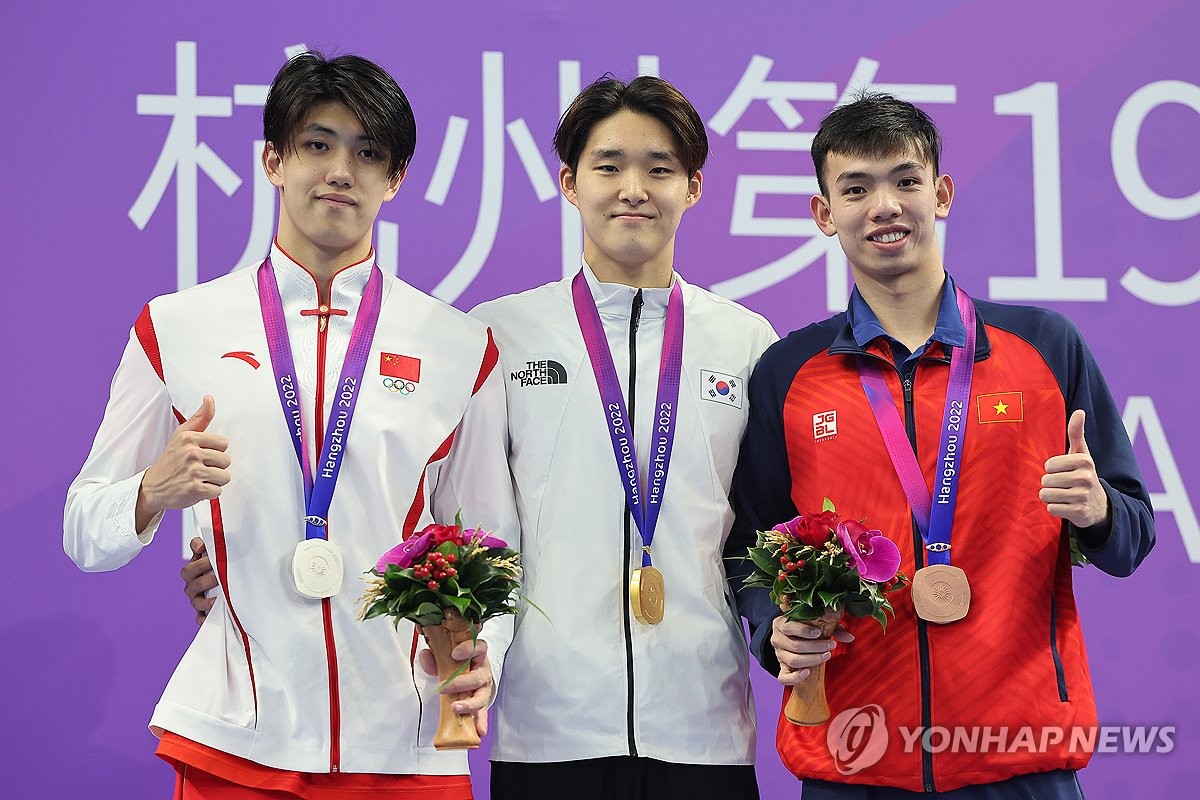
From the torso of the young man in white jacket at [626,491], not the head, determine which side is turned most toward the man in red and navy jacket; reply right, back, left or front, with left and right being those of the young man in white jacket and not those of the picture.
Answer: left

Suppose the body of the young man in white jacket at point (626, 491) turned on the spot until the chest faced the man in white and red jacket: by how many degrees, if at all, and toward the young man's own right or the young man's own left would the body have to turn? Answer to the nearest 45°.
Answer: approximately 45° to the young man's own right

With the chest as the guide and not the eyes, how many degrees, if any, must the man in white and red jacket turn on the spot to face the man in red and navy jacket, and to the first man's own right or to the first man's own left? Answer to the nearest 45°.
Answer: approximately 90° to the first man's own left

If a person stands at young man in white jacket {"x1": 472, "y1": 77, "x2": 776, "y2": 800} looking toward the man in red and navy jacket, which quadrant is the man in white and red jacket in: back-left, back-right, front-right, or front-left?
back-right

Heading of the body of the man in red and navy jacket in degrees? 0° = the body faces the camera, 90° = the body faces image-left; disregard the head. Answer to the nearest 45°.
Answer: approximately 0°

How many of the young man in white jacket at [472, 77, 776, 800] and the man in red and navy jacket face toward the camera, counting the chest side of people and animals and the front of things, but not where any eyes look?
2

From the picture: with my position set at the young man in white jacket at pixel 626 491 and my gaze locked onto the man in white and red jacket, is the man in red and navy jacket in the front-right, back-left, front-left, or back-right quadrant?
back-left

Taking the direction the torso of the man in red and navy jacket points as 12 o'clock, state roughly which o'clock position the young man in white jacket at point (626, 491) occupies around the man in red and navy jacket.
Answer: The young man in white jacket is roughly at 3 o'clock from the man in red and navy jacket.
